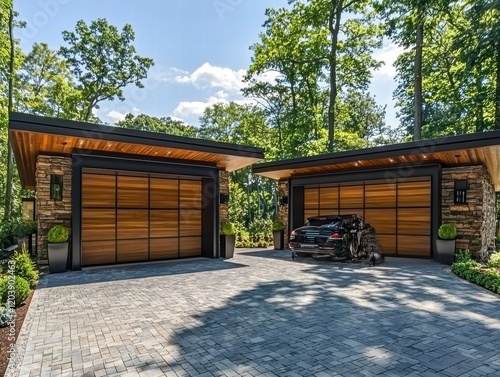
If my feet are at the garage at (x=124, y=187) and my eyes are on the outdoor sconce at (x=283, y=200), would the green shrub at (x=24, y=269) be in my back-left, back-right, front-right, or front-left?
back-right

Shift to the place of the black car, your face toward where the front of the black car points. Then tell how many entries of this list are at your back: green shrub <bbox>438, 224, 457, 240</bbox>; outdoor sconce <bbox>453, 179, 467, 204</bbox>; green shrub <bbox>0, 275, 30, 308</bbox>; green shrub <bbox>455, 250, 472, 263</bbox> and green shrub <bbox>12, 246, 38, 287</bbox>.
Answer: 2

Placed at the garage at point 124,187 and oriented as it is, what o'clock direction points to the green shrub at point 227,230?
The green shrub is roughly at 10 o'clock from the garage.

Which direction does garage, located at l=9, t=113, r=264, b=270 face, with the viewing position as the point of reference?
facing the viewer and to the right of the viewer

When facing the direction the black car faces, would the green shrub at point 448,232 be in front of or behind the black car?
in front

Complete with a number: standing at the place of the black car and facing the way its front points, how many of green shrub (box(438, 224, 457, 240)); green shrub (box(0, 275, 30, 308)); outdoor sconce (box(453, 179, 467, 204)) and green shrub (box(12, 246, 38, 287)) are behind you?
2

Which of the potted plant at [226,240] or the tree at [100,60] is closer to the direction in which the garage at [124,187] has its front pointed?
the potted plant

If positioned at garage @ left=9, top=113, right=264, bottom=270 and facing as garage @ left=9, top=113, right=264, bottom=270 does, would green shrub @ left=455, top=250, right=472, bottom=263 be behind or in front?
in front

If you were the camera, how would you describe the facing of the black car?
facing away from the viewer and to the right of the viewer
